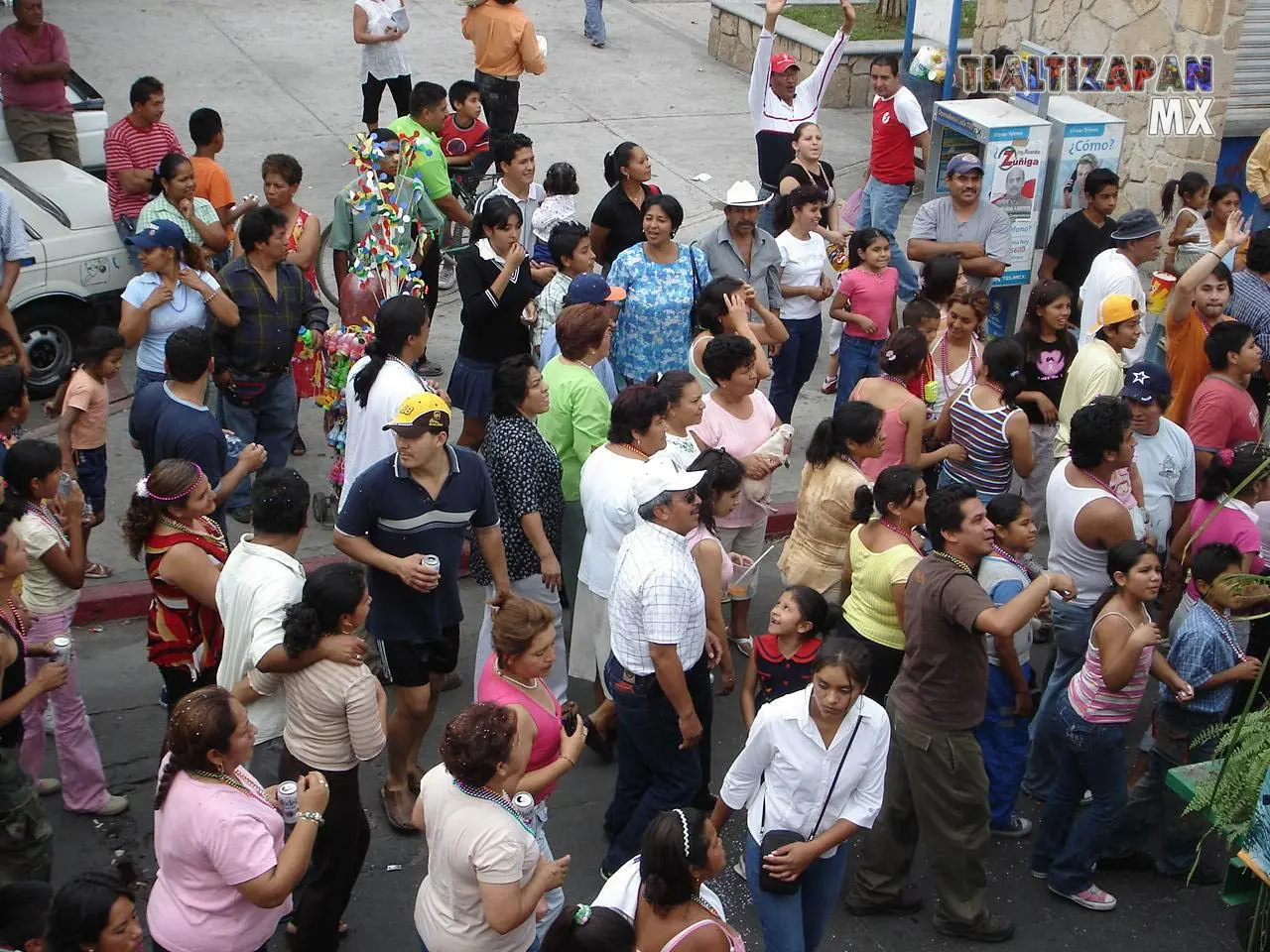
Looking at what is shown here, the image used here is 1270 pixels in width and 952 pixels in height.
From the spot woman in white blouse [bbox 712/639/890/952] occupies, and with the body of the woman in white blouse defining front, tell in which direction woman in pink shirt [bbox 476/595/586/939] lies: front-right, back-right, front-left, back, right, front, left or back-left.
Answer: right

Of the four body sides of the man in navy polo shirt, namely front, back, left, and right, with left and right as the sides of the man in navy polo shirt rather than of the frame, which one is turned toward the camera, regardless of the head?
front

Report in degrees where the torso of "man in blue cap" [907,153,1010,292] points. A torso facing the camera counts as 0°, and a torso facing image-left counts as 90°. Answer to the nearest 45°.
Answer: approximately 0°

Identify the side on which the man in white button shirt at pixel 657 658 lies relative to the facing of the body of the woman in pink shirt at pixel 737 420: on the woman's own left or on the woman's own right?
on the woman's own right

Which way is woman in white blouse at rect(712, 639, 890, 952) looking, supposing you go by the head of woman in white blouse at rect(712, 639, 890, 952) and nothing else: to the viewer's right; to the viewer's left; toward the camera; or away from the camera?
toward the camera

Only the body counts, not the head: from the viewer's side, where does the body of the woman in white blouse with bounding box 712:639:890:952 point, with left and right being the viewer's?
facing the viewer

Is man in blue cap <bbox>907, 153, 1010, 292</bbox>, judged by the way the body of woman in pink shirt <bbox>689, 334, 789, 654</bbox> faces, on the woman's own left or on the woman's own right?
on the woman's own left

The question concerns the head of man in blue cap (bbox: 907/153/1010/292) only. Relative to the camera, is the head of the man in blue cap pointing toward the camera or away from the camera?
toward the camera

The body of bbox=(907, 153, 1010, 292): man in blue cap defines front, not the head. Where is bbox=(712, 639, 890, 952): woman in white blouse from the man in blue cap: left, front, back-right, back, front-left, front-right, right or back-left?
front

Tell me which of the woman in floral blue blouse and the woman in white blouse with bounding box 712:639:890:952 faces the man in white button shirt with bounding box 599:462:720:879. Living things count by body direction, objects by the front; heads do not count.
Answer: the woman in floral blue blouse

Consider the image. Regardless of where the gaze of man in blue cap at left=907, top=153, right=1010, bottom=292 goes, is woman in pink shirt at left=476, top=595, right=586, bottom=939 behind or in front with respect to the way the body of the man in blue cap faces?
in front

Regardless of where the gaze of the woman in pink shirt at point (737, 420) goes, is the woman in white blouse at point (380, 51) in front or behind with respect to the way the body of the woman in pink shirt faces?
behind
